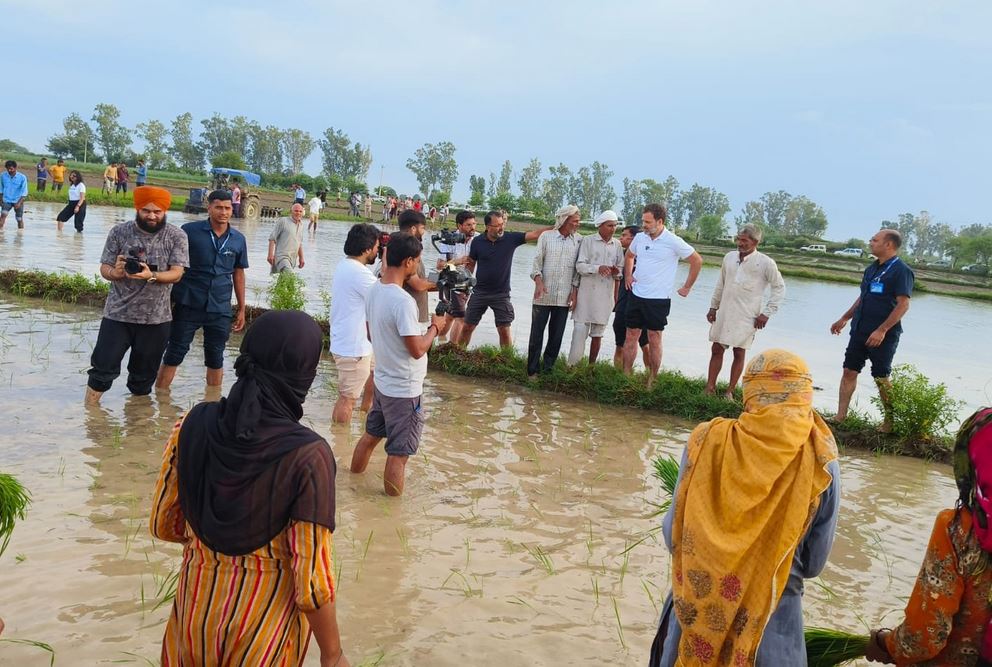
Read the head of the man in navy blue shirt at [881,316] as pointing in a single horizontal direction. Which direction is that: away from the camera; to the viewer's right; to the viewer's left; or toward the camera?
to the viewer's left

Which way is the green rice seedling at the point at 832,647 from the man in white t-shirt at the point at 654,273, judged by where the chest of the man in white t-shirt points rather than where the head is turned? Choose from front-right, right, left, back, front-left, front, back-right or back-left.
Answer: front-left

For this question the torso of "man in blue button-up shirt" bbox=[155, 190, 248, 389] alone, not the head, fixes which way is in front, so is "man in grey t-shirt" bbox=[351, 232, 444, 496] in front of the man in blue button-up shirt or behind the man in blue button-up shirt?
in front

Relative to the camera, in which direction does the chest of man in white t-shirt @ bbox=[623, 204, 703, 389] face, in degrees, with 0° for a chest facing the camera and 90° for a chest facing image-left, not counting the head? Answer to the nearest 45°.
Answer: approximately 45°

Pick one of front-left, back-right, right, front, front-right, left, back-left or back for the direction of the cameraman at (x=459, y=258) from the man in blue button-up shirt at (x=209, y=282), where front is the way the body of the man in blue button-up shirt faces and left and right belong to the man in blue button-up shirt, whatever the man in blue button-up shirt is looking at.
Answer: back-left

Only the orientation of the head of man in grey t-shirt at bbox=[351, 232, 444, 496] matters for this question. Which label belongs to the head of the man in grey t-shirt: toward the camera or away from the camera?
away from the camera

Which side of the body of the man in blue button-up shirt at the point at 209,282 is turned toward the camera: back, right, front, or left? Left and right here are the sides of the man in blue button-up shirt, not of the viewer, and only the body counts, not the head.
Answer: front

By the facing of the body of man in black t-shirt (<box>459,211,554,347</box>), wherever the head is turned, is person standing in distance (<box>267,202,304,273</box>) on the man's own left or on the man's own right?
on the man's own right

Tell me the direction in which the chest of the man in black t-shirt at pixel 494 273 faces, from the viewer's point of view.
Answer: toward the camera

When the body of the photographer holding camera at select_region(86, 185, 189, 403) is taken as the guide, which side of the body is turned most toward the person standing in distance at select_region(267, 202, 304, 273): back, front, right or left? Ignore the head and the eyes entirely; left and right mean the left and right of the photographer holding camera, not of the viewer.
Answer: back

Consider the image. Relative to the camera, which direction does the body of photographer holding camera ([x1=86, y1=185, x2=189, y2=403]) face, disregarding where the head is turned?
toward the camera

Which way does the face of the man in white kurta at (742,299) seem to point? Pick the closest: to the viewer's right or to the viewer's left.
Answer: to the viewer's left
